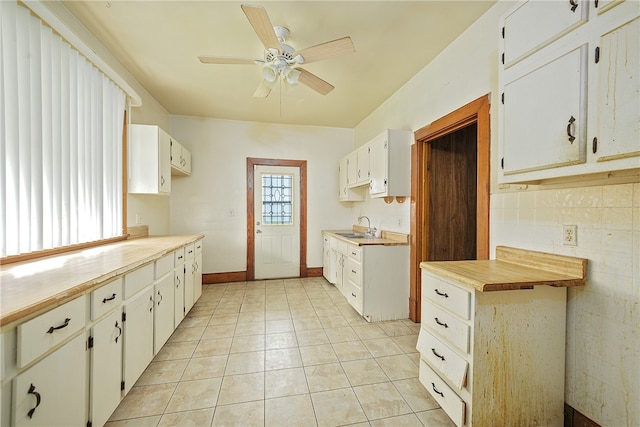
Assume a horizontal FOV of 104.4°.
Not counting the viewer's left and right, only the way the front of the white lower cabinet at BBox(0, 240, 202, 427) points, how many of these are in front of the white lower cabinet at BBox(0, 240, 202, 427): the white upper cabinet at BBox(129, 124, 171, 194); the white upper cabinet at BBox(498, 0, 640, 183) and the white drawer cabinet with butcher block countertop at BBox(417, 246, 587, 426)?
2

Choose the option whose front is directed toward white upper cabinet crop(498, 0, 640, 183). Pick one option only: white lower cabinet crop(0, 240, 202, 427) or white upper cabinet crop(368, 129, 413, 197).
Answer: the white lower cabinet

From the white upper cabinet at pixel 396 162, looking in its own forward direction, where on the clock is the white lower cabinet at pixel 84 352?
The white lower cabinet is roughly at 10 o'clock from the white upper cabinet.

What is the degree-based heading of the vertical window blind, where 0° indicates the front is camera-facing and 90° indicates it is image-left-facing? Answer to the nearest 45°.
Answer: approximately 315°

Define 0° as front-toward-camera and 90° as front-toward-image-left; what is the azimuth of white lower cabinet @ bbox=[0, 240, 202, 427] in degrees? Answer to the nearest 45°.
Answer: approximately 315°

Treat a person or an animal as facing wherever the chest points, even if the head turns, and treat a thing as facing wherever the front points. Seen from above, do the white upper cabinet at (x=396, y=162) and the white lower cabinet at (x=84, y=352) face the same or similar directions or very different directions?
very different directions

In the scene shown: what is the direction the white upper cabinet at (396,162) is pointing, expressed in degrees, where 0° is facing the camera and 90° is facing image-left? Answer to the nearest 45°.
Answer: approximately 90°

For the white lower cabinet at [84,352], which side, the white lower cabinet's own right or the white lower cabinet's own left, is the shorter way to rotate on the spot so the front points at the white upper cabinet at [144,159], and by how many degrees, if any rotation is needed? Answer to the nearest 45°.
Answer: approximately 135° to the white lower cabinet's own left

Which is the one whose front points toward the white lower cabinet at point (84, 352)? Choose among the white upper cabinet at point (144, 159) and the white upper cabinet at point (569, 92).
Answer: the white upper cabinet at point (569, 92)

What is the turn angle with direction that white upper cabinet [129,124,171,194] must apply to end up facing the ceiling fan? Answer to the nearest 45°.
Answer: approximately 45° to its right

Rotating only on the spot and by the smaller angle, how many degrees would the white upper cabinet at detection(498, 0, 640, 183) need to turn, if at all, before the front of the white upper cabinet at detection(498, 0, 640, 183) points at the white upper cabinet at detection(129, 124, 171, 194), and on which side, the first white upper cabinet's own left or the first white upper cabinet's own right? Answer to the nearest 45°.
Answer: approximately 45° to the first white upper cabinet's own right

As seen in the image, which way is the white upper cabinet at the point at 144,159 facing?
to the viewer's right
